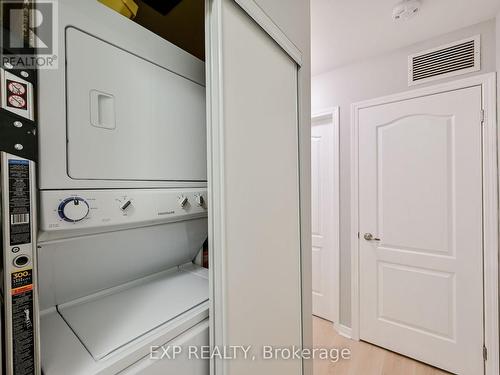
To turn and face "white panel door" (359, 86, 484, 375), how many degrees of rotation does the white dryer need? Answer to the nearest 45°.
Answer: approximately 45° to its left

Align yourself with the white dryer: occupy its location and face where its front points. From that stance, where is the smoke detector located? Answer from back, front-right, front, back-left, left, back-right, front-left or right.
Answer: front-left

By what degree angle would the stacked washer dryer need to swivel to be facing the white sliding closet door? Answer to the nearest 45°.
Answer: approximately 45° to its left

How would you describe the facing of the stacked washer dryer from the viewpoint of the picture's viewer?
facing the viewer and to the right of the viewer

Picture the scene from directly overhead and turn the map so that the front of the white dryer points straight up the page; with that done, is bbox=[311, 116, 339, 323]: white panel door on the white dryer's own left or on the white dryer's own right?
on the white dryer's own left
